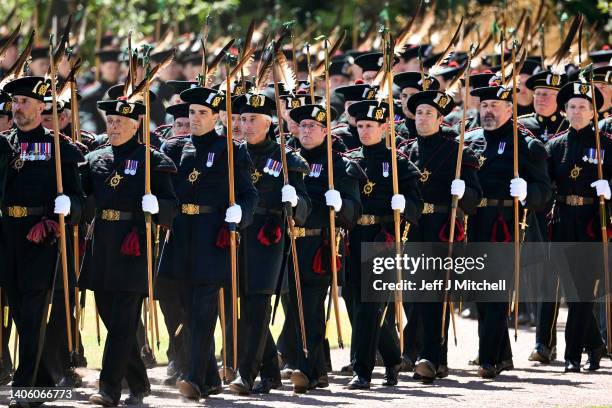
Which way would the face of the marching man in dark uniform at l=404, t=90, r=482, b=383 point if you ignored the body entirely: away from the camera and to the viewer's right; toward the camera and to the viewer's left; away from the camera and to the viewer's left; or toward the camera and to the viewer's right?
toward the camera and to the viewer's left

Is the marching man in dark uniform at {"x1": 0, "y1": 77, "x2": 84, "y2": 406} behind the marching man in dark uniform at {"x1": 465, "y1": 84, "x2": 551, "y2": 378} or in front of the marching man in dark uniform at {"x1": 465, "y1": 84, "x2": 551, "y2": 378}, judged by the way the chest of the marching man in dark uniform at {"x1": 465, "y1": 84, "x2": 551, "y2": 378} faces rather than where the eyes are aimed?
in front

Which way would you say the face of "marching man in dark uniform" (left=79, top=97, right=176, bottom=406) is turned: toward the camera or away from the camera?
toward the camera

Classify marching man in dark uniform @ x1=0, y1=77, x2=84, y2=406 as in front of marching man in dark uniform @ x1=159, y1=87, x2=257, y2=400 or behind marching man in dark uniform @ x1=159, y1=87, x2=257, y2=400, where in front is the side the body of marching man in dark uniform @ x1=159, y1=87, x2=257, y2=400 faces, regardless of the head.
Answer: in front

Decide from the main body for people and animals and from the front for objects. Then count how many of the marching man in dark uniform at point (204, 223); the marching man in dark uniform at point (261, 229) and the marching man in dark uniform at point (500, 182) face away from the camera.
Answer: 0

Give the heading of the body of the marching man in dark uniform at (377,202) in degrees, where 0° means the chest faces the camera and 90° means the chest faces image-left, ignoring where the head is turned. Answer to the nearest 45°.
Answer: approximately 45°

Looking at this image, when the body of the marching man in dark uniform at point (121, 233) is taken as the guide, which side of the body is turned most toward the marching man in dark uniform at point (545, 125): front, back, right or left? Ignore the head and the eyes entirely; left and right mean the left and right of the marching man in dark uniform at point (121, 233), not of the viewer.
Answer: back

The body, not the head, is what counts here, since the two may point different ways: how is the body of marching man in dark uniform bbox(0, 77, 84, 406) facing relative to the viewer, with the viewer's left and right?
facing the viewer and to the left of the viewer

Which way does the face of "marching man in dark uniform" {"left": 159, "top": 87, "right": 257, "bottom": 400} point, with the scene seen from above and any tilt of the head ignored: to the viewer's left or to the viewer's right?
to the viewer's left

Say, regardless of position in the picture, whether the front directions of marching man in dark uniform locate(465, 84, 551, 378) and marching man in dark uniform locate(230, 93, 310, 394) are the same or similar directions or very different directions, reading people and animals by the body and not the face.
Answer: same or similar directions

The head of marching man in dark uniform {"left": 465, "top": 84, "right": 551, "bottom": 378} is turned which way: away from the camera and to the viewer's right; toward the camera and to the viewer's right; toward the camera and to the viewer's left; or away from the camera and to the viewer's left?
toward the camera and to the viewer's left

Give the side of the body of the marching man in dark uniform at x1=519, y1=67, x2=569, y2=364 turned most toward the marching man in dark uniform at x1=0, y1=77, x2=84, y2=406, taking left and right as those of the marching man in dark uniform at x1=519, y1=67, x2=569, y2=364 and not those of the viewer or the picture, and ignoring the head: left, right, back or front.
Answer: front
